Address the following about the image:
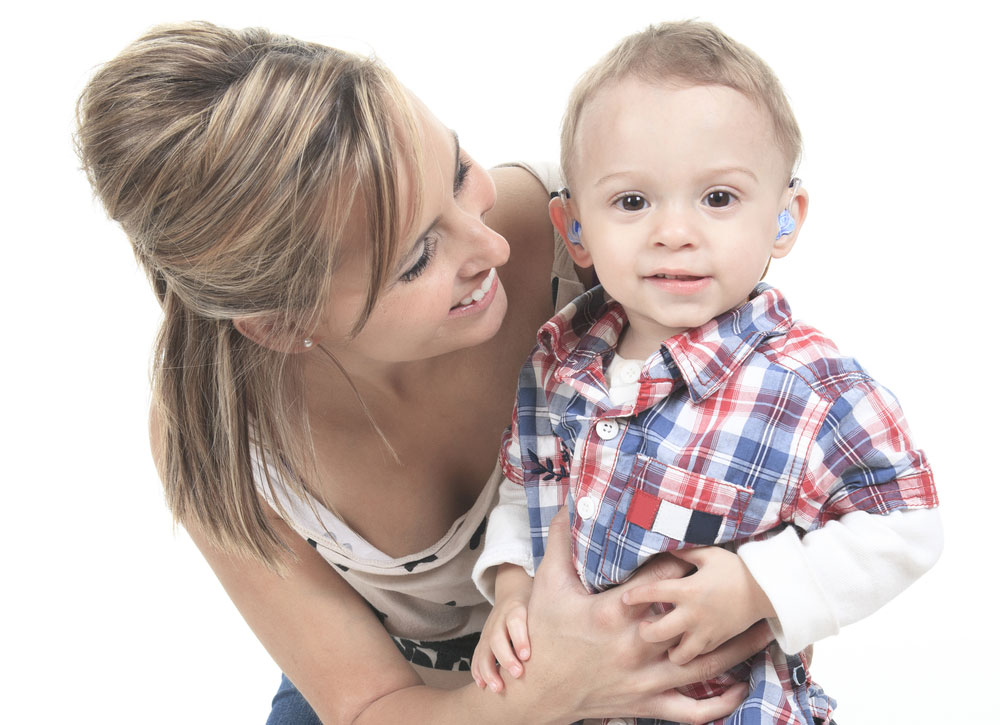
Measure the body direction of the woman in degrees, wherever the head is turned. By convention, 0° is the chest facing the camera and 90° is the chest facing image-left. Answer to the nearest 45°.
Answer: approximately 315°
